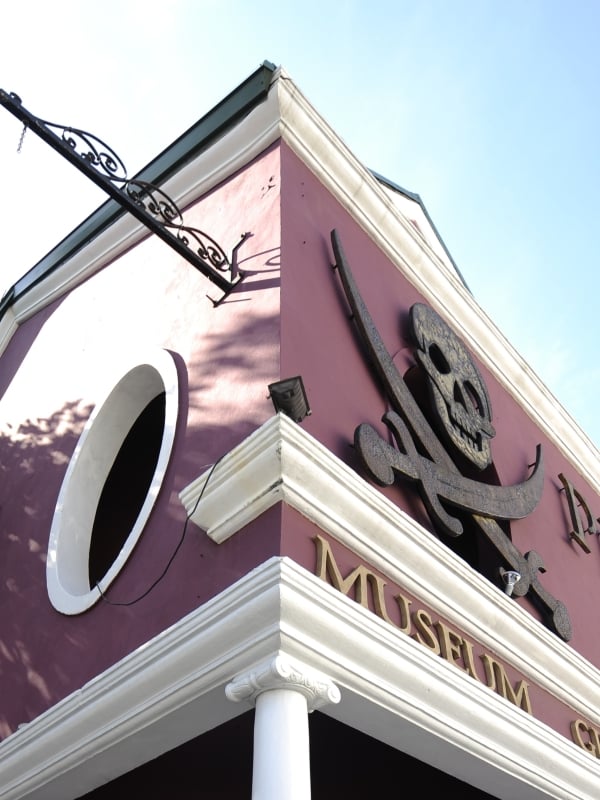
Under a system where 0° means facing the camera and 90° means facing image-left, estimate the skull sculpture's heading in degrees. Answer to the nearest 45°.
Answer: approximately 315°

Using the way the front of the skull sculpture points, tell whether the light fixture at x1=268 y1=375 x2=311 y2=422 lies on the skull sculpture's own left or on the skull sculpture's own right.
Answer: on the skull sculpture's own right

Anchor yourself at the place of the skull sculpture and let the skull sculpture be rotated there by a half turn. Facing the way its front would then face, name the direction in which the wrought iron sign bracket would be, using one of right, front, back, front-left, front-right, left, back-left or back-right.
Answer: left
